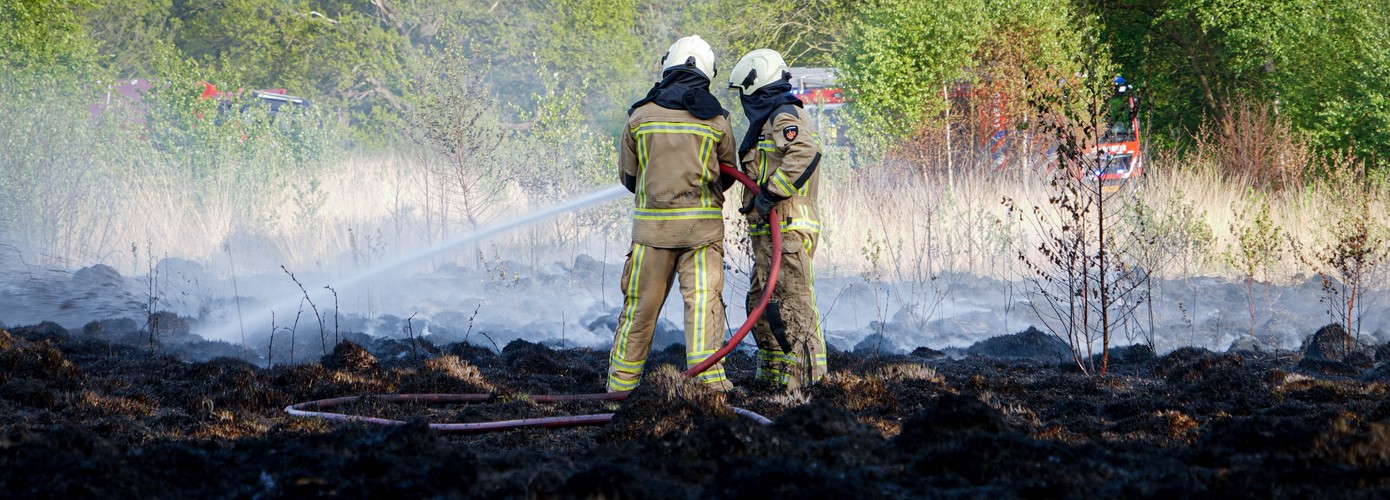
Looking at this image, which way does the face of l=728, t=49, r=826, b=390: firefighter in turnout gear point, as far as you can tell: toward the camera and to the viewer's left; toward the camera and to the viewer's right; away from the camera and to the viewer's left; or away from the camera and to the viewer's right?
away from the camera and to the viewer's left

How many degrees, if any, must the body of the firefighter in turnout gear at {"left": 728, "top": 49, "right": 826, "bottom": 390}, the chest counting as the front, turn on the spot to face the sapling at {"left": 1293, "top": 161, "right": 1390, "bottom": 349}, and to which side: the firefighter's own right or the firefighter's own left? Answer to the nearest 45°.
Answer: approximately 135° to the firefighter's own right
